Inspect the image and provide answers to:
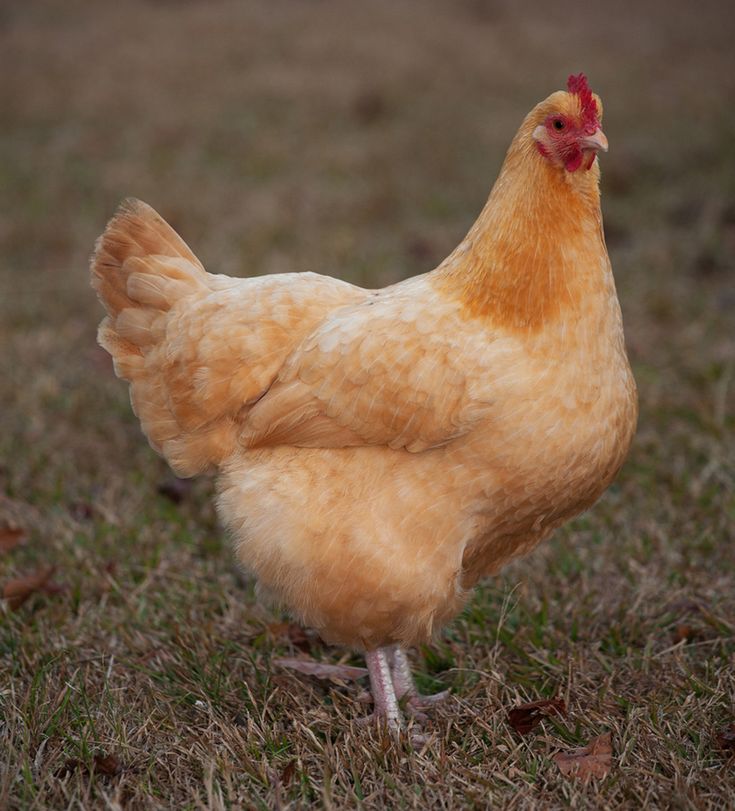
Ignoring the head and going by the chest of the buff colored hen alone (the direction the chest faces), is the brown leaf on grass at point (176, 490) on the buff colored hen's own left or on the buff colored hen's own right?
on the buff colored hen's own left

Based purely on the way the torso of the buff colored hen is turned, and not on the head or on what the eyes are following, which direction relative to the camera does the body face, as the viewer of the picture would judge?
to the viewer's right

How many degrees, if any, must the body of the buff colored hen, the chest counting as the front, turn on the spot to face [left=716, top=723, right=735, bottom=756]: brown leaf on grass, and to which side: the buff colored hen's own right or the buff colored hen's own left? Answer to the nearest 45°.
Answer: approximately 45° to the buff colored hen's own right

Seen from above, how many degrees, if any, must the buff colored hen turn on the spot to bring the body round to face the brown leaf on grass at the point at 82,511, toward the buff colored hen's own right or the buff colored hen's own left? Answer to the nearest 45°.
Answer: approximately 135° to the buff colored hen's own left
